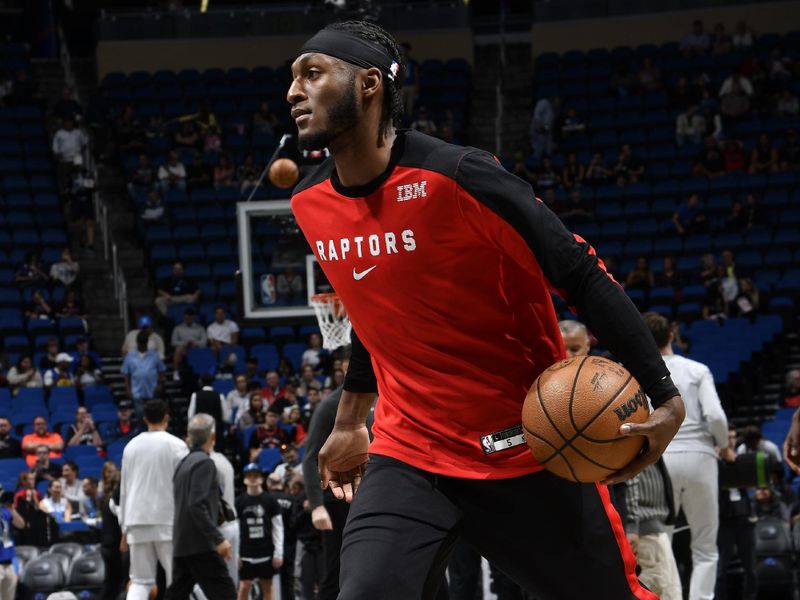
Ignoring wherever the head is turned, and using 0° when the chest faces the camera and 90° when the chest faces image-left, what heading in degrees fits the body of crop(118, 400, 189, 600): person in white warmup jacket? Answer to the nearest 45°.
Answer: approximately 180°

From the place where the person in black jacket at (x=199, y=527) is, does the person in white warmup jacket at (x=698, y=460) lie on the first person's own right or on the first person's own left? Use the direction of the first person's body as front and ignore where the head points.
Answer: on the first person's own right

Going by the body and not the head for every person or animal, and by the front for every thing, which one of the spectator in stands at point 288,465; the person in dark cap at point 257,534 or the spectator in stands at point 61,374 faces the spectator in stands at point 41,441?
the spectator in stands at point 61,374

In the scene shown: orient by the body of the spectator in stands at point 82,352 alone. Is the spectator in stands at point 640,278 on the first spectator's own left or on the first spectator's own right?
on the first spectator's own left

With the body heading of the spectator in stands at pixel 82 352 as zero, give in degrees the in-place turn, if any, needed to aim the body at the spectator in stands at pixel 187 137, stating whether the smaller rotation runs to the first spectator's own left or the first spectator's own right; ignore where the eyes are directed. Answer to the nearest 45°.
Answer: approximately 135° to the first spectator's own left

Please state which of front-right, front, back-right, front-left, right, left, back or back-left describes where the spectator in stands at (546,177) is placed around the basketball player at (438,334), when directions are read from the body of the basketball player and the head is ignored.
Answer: back-right

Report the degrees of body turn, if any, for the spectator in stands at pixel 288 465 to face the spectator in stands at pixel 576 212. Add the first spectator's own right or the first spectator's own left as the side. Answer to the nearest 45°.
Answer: approximately 135° to the first spectator's own left

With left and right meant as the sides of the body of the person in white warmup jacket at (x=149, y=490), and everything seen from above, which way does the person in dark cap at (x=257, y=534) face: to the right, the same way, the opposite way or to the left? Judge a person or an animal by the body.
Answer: the opposite way

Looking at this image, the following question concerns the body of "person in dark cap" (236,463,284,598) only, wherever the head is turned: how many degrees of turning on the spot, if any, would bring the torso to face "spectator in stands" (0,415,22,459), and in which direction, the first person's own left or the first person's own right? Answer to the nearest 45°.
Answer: approximately 135° to the first person's own right

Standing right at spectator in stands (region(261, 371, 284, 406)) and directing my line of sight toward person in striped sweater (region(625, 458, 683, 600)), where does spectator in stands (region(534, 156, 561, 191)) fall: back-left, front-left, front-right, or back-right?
back-left

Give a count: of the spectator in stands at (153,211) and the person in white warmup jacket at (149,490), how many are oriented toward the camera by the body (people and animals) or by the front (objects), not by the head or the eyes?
1

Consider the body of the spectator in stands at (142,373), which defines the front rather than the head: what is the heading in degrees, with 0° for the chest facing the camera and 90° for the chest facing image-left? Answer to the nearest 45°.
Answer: approximately 0°

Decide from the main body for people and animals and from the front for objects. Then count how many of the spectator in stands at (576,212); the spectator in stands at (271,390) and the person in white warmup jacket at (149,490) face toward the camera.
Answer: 2
